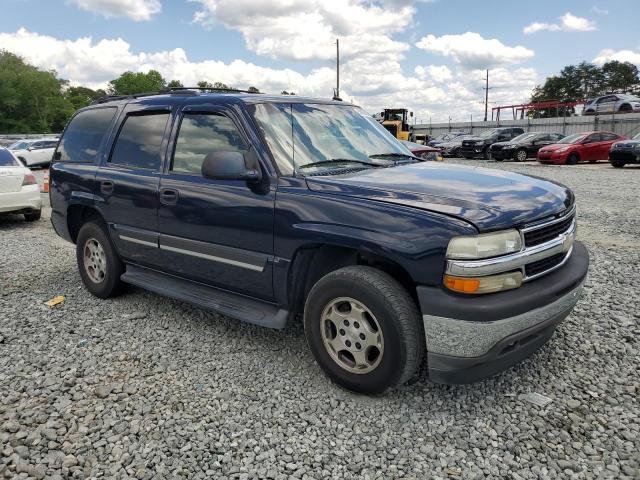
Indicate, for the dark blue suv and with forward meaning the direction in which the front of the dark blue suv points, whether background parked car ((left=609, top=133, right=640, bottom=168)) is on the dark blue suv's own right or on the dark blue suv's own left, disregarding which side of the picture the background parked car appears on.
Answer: on the dark blue suv's own left

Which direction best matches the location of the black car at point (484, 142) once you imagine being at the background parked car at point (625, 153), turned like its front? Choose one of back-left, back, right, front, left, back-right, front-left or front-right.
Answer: right

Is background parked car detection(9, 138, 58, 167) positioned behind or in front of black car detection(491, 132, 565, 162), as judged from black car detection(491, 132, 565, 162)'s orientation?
in front

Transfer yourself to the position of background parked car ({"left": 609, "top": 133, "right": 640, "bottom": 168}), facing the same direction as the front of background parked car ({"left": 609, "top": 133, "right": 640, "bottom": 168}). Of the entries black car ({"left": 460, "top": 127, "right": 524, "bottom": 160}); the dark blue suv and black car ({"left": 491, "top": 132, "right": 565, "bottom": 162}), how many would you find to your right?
2

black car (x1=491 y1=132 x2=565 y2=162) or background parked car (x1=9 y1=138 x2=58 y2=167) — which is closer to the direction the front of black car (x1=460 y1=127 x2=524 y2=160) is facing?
the background parked car

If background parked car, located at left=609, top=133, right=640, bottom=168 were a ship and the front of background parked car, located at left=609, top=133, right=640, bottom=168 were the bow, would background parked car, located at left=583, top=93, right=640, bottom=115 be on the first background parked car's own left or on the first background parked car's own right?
on the first background parked car's own right

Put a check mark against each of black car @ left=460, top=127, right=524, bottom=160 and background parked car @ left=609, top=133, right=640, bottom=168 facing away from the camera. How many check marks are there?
0

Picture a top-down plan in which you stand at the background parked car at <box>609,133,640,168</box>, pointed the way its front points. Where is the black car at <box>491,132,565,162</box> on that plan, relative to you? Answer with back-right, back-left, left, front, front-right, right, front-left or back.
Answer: right

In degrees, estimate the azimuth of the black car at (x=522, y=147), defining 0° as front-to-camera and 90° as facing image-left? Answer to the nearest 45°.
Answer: approximately 45°

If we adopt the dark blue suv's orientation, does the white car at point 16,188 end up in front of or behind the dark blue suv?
behind

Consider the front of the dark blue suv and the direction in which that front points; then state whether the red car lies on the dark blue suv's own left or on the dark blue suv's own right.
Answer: on the dark blue suv's own left

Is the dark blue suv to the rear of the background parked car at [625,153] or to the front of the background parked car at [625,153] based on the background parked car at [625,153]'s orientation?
to the front
